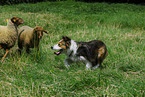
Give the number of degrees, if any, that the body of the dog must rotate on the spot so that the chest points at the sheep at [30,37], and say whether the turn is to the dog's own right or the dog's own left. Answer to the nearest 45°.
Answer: approximately 45° to the dog's own right

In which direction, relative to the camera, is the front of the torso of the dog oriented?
to the viewer's left

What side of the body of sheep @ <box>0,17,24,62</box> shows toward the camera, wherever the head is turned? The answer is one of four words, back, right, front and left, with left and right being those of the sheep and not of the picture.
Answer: right

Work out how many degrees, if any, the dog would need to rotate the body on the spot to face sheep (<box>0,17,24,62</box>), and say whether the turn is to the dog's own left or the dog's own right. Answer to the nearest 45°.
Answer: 0° — it already faces it

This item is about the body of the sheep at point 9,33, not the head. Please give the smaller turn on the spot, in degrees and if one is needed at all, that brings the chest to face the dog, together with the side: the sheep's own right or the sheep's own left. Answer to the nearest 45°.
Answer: approximately 45° to the sheep's own right

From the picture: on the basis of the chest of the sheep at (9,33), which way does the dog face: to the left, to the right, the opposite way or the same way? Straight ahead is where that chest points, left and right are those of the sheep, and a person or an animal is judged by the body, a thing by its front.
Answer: the opposite way

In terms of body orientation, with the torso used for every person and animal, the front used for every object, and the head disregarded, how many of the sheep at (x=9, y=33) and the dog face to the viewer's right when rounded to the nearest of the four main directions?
1
